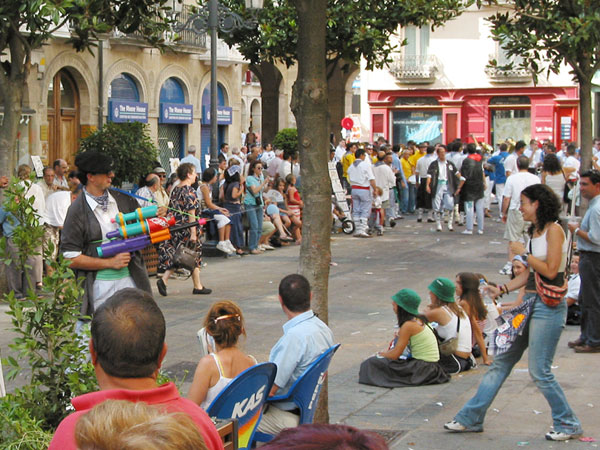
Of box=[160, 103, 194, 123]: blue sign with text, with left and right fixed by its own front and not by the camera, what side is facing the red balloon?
left

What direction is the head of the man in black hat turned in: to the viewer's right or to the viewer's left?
to the viewer's right

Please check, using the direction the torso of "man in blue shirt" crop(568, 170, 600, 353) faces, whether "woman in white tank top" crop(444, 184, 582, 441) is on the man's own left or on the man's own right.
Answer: on the man's own left

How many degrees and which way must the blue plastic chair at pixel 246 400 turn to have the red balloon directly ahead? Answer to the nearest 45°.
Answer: approximately 45° to its right

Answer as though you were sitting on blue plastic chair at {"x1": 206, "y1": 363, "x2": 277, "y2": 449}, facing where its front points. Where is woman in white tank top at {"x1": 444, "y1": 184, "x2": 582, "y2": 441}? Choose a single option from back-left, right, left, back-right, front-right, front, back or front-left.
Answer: right

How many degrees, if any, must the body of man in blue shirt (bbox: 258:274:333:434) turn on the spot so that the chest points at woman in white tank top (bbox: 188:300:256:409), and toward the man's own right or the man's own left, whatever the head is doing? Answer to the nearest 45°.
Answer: approximately 90° to the man's own left

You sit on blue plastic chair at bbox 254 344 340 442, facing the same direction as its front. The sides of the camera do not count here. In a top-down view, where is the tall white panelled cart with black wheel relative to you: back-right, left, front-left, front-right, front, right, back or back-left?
front-right

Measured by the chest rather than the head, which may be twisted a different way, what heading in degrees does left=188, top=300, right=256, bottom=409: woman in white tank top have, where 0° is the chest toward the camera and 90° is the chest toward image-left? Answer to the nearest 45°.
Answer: approximately 135°

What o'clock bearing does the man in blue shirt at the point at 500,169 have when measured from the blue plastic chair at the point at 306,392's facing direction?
The man in blue shirt is roughly at 2 o'clock from the blue plastic chair.

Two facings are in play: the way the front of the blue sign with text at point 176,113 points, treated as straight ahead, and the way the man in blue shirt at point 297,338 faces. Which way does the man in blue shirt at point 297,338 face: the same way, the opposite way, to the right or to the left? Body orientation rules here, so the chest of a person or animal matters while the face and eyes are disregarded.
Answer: the opposite way

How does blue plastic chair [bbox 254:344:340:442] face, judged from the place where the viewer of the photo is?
facing away from the viewer and to the left of the viewer

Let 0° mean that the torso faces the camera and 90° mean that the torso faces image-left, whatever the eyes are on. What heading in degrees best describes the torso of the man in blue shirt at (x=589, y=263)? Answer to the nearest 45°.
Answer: approximately 90°

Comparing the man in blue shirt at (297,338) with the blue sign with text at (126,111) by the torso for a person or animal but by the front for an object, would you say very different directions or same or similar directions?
very different directions

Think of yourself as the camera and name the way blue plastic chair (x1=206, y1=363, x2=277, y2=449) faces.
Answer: facing away from the viewer and to the left of the viewer

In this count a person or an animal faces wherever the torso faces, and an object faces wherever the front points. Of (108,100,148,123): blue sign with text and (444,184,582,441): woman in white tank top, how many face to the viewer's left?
1
